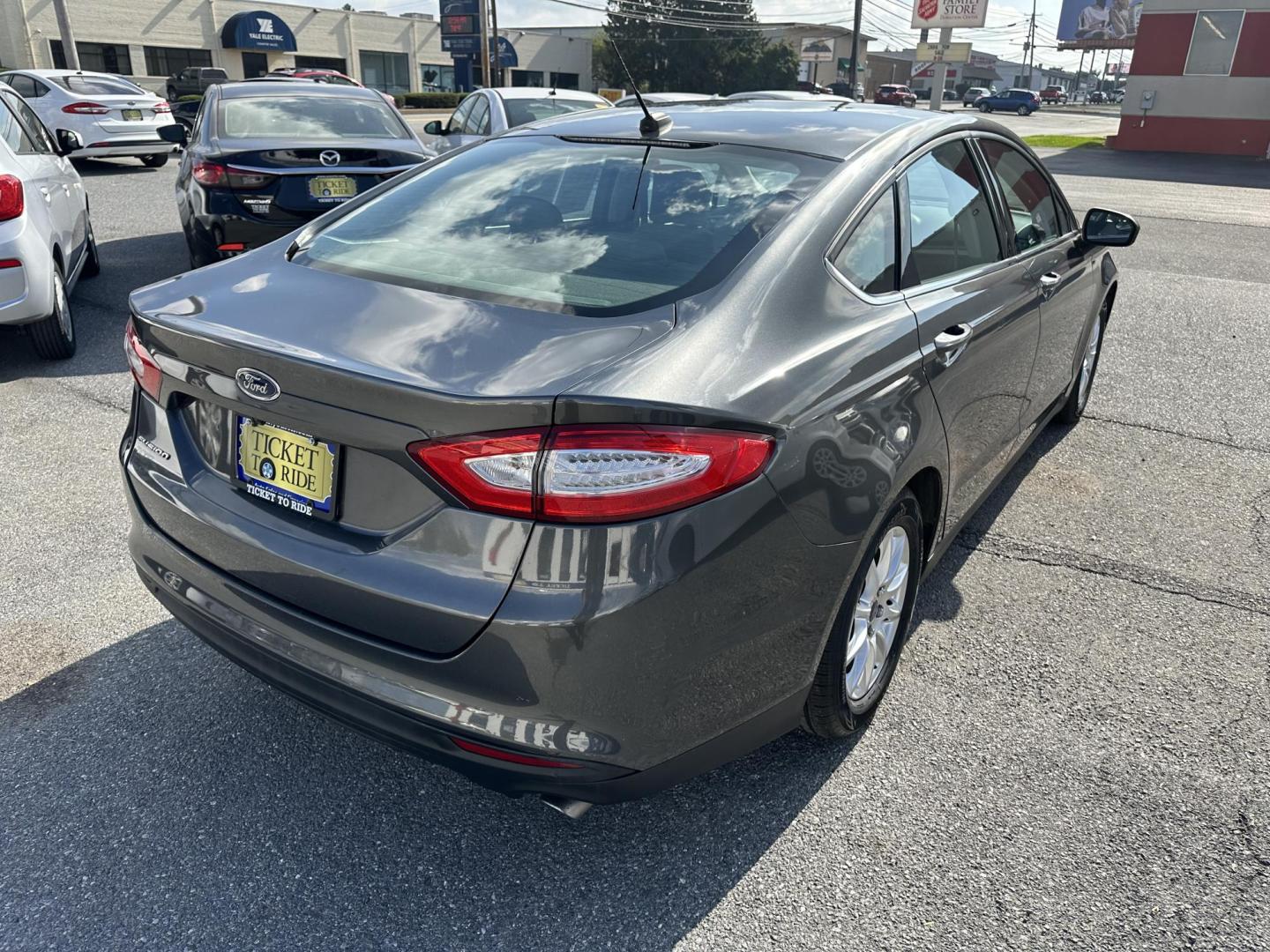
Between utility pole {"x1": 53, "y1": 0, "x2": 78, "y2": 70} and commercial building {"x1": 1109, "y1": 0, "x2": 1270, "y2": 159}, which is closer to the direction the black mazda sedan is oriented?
the utility pole

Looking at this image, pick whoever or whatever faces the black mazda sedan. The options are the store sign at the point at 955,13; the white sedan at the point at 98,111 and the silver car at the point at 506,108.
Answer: the store sign

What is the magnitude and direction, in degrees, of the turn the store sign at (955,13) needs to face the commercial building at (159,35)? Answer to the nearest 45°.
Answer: approximately 90° to its right

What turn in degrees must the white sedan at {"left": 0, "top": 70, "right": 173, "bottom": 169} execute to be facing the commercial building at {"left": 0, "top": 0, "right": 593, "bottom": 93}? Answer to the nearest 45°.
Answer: approximately 45° to its right

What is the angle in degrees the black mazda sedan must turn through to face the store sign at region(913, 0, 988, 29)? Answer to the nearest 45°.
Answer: approximately 45° to its right

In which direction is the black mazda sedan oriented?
away from the camera

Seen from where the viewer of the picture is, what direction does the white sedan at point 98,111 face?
facing away from the viewer and to the left of the viewer

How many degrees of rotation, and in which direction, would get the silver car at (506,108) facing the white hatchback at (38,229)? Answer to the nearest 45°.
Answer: approximately 90° to its left

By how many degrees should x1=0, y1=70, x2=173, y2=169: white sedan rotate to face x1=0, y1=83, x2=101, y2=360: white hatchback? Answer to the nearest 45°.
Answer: approximately 135° to its left

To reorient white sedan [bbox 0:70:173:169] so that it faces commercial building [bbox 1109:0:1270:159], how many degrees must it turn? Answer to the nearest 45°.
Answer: approximately 135° to its right

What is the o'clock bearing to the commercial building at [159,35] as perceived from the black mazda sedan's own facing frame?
The commercial building is roughly at 12 o'clock from the black mazda sedan.

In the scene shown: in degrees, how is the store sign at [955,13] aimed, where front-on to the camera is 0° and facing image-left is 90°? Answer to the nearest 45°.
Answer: approximately 0°

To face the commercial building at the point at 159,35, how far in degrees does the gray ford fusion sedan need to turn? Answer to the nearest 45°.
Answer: approximately 90° to its left

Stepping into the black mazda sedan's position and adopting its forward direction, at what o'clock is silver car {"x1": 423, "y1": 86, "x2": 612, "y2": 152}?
The silver car is roughly at 1 o'clock from the black mazda sedan.
